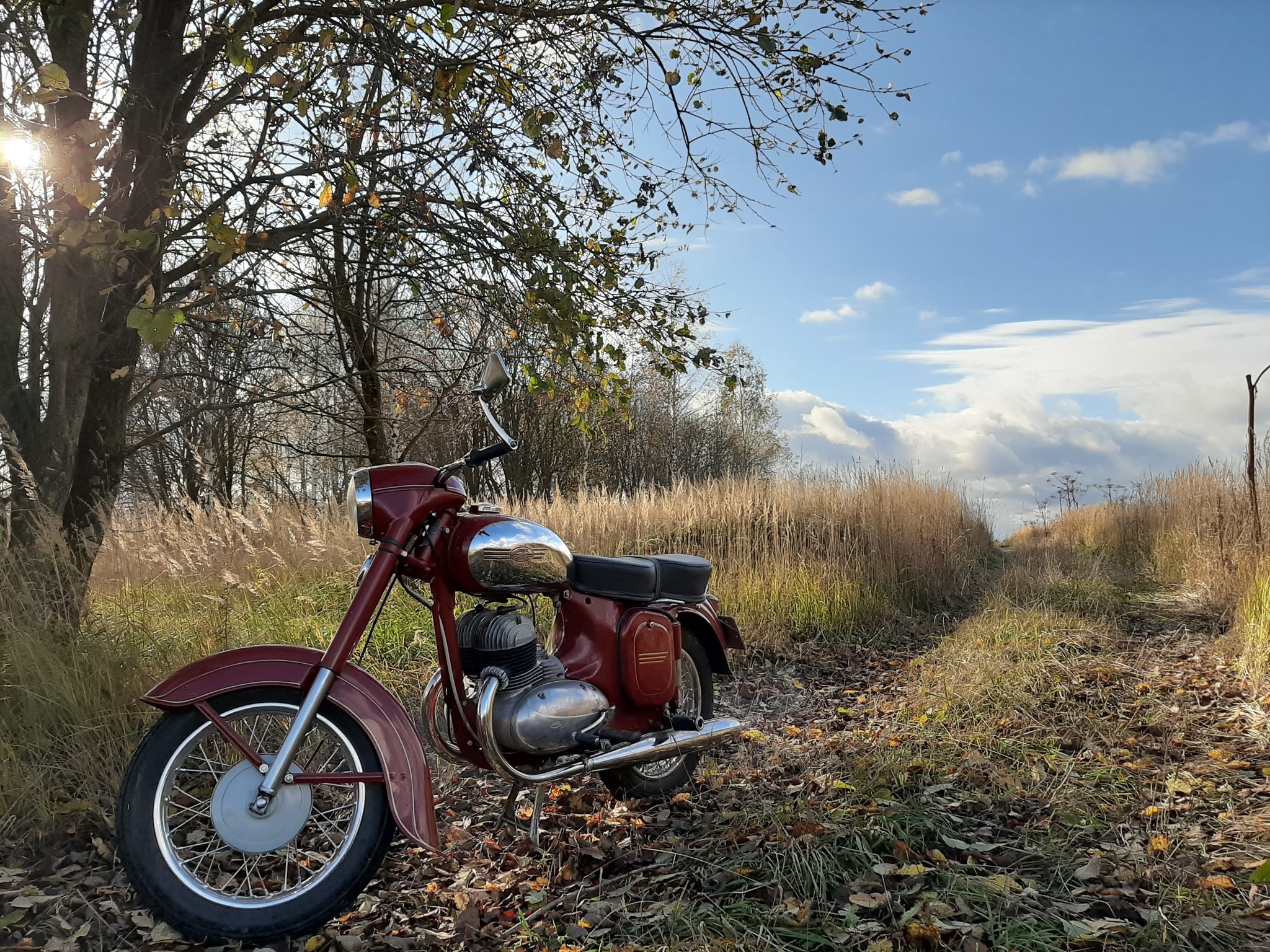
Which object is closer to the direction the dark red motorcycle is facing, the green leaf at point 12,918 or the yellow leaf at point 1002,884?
the green leaf

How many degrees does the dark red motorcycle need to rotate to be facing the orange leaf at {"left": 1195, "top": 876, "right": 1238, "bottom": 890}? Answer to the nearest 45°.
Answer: approximately 135° to its left

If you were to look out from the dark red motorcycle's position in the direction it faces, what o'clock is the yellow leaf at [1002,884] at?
The yellow leaf is roughly at 8 o'clock from the dark red motorcycle.

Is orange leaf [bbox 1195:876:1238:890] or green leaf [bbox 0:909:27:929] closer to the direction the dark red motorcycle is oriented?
the green leaf

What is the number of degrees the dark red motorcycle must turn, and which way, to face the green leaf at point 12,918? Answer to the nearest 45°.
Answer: approximately 45° to its right
